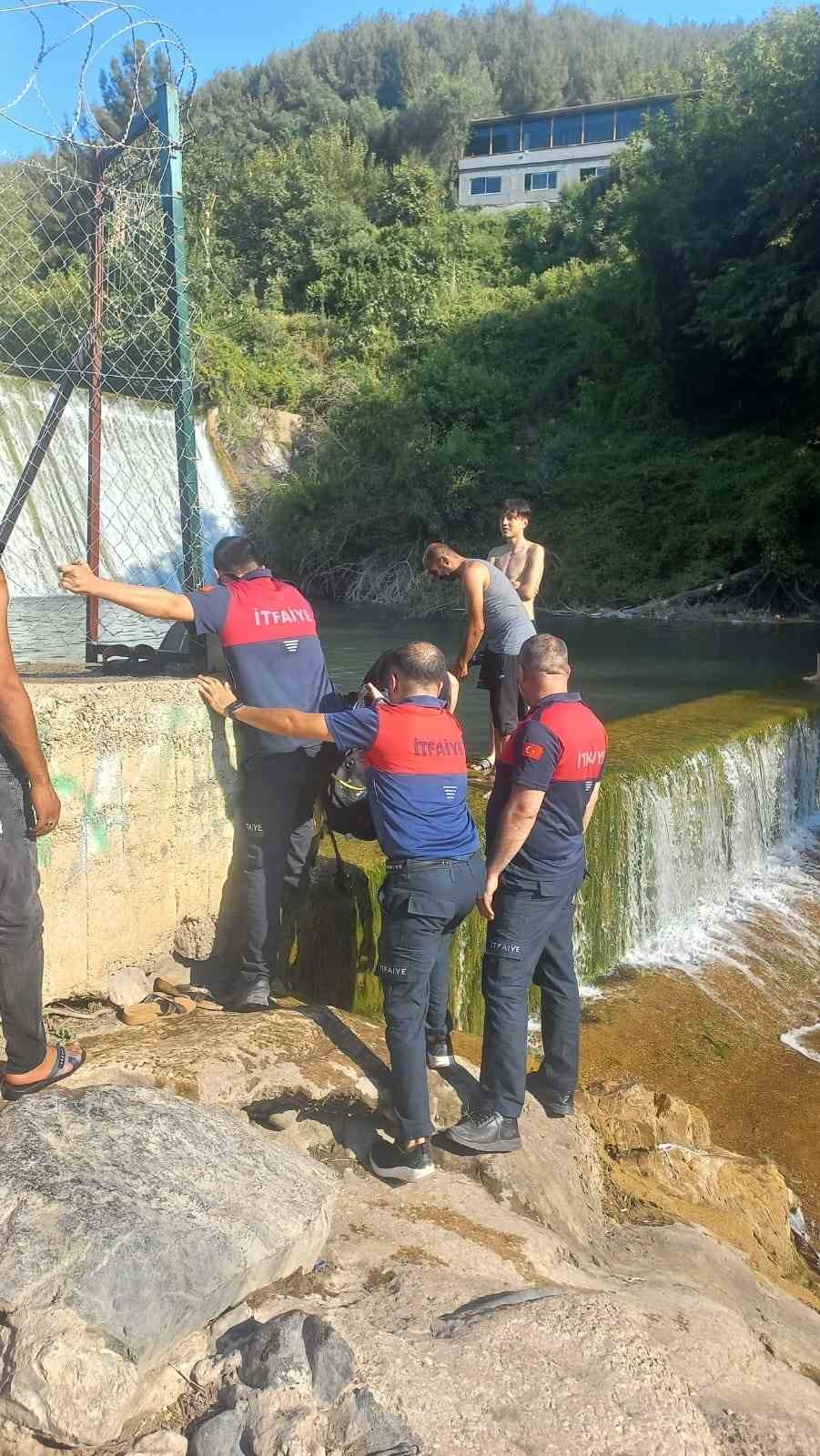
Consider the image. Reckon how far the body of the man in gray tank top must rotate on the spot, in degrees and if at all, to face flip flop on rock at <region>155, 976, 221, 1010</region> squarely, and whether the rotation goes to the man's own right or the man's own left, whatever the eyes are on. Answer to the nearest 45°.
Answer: approximately 45° to the man's own left

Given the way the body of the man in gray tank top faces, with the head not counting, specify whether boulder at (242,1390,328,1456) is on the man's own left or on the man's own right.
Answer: on the man's own left

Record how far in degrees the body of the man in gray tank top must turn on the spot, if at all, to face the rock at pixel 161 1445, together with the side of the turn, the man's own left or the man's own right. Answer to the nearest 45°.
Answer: approximately 90° to the man's own left

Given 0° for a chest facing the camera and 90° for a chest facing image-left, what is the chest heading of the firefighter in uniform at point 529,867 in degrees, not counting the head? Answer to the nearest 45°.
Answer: approximately 135°

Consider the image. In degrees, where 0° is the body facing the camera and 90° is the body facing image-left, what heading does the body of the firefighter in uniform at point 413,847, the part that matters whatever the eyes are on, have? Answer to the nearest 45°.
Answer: approximately 135°

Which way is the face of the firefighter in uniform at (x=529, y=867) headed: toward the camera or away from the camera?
away from the camera

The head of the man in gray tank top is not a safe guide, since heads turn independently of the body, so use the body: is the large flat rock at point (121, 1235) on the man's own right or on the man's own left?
on the man's own left

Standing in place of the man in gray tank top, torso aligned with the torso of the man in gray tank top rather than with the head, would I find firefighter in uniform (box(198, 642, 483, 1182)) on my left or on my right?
on my left

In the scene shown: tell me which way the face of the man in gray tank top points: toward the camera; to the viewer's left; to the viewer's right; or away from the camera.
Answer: to the viewer's left
